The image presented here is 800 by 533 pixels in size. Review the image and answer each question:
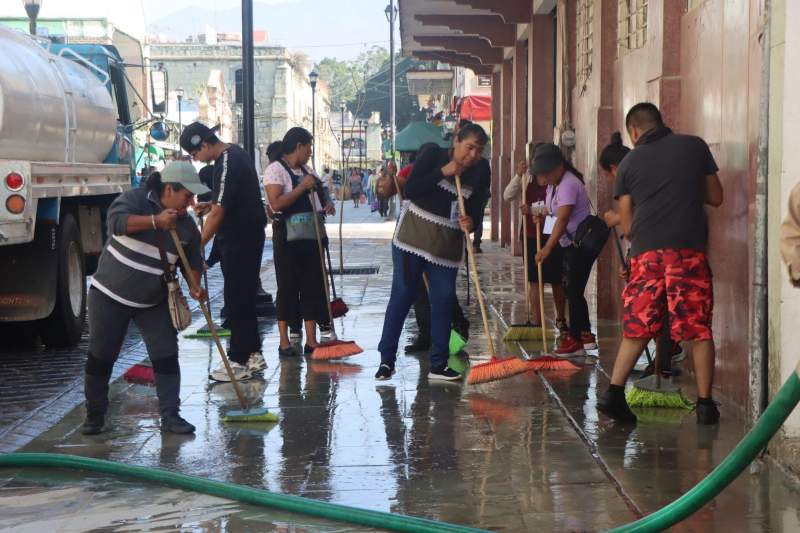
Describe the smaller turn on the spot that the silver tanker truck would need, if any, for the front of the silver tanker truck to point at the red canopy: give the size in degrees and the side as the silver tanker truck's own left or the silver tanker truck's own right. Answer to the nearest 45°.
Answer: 0° — it already faces it

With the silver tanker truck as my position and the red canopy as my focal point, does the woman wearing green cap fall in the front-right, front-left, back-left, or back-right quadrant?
back-right

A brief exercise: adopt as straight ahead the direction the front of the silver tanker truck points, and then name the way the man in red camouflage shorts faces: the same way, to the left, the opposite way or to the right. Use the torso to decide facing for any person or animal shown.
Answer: the same way

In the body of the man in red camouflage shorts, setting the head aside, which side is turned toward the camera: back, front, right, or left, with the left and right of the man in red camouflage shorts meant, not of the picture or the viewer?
back

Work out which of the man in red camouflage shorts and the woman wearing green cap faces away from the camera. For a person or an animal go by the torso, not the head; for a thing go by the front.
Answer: the man in red camouflage shorts

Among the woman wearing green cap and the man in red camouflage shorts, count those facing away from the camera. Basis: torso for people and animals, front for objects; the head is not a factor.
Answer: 1

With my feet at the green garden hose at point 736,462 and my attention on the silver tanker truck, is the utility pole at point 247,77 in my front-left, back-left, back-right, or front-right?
front-right

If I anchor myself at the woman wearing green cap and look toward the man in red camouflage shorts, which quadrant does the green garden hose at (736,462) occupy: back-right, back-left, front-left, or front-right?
front-right

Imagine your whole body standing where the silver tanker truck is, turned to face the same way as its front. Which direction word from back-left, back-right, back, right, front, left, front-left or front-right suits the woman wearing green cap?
back-right

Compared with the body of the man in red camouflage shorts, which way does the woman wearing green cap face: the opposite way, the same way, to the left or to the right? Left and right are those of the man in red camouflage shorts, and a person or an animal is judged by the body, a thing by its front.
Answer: to the right

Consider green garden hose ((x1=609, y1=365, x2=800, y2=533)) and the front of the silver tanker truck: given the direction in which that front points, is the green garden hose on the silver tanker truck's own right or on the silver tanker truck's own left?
on the silver tanker truck's own right

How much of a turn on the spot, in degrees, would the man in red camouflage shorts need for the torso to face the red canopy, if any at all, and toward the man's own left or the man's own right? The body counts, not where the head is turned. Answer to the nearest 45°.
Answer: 0° — they already face it

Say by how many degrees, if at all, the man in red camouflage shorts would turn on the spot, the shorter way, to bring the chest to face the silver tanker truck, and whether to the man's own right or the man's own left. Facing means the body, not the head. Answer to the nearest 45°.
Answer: approximately 45° to the man's own left

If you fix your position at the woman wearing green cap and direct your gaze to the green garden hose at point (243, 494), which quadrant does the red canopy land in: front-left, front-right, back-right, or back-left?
back-left
